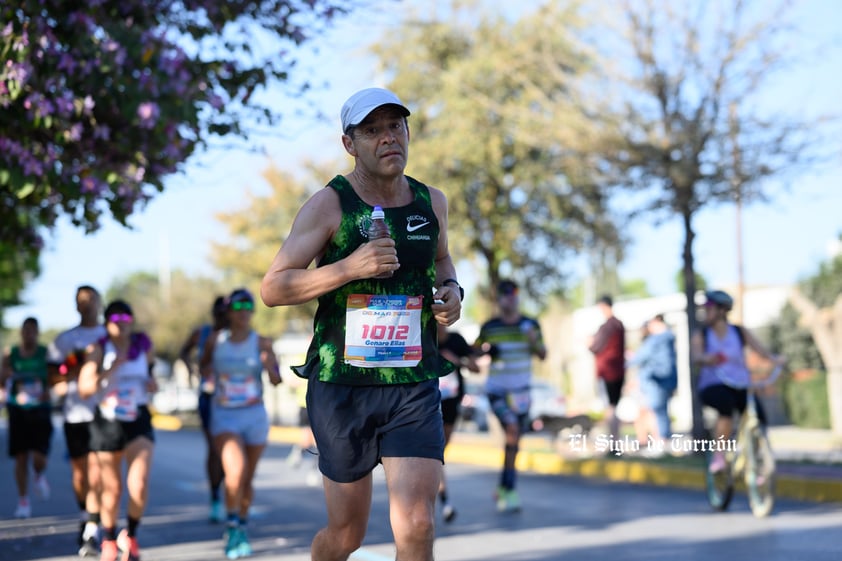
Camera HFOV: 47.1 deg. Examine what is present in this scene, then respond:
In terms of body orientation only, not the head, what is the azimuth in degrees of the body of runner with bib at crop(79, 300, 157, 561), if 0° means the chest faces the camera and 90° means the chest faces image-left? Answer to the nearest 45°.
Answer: approximately 0°

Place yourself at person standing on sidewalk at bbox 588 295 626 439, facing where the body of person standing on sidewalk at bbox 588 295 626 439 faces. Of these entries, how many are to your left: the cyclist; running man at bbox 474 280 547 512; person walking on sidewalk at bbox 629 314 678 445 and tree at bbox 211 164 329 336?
2

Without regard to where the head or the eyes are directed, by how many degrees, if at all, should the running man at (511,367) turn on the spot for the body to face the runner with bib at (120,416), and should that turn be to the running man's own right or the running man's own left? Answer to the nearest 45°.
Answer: approximately 45° to the running man's own right

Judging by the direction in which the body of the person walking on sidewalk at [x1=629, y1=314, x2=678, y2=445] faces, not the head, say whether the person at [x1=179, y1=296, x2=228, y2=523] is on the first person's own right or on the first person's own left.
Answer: on the first person's own left

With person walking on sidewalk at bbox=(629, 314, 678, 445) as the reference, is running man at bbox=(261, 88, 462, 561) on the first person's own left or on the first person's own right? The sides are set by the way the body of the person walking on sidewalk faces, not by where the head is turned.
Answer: on the first person's own left

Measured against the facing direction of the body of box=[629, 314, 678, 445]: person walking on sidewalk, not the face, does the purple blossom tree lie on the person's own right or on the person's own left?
on the person's own left

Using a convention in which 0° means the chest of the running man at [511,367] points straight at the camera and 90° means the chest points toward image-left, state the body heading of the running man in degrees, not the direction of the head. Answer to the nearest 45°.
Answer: approximately 0°
